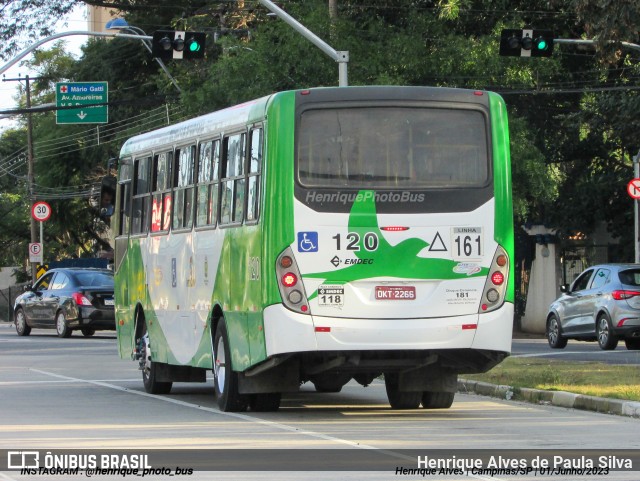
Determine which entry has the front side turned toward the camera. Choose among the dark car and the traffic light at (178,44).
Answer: the traffic light

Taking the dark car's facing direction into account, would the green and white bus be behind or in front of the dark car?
behind

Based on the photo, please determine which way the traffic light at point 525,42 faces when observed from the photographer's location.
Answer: facing the viewer

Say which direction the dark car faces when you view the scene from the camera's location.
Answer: facing away from the viewer and to the left of the viewer

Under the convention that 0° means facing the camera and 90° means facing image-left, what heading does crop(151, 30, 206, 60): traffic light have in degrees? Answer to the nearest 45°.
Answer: approximately 0°

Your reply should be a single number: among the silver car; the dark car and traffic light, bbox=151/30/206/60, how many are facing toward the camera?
1

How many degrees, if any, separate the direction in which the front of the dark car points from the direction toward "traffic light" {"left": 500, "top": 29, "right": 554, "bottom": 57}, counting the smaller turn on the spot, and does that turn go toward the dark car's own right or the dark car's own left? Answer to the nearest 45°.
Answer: approximately 180°

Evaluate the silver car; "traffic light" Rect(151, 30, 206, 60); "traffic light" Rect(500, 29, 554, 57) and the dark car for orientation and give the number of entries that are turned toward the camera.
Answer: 2
